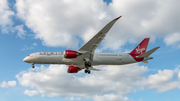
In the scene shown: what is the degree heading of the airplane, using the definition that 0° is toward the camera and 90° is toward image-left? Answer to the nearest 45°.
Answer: approximately 90°
